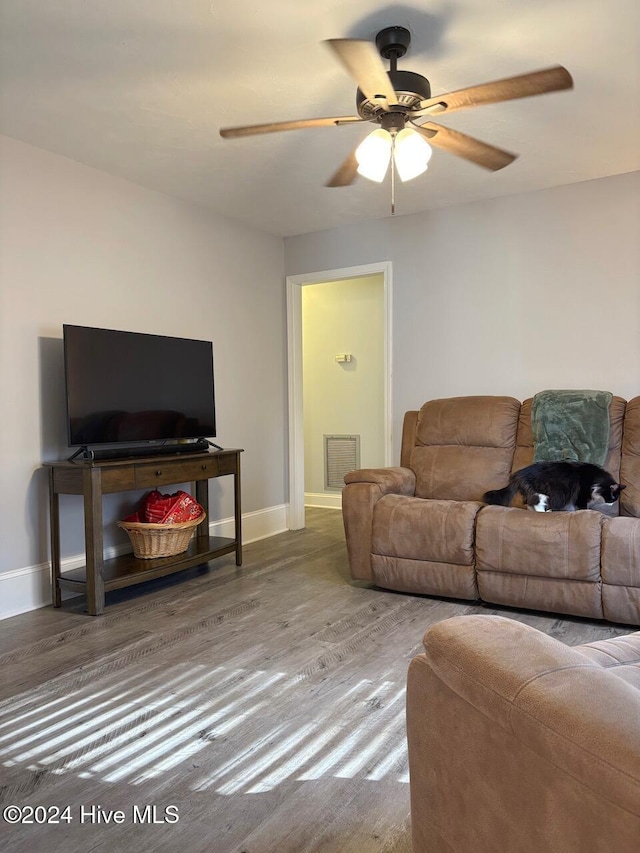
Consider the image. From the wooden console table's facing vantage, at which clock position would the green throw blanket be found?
The green throw blanket is roughly at 11 o'clock from the wooden console table.

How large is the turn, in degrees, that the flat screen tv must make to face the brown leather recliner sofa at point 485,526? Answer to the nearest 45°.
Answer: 0° — it already faces it

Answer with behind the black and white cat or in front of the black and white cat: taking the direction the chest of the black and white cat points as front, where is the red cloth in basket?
behind

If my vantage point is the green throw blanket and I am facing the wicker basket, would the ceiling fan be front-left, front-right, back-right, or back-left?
front-left

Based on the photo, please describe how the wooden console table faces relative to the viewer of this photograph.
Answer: facing the viewer and to the right of the viewer

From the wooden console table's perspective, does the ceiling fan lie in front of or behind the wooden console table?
in front

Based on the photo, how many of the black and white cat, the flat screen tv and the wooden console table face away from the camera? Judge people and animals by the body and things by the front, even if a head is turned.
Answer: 0

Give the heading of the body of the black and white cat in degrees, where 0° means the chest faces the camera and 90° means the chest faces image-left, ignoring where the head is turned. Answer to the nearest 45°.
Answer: approximately 270°

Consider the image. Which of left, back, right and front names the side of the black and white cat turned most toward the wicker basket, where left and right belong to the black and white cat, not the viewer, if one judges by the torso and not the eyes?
back

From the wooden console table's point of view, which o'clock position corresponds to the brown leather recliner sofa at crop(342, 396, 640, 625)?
The brown leather recliner sofa is roughly at 11 o'clock from the wooden console table.
